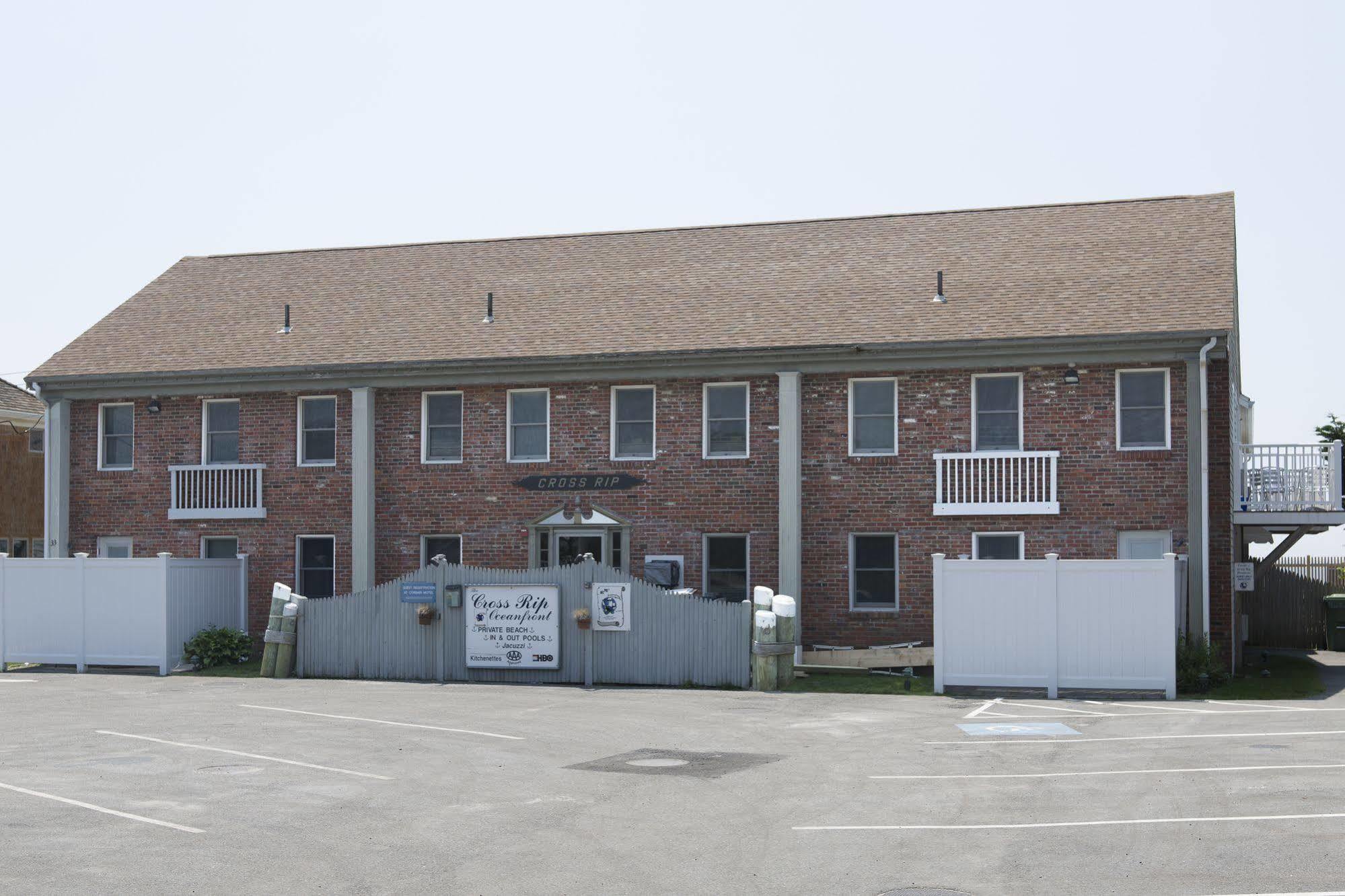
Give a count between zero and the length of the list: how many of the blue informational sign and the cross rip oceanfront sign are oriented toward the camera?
2

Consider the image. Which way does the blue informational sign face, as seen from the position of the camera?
facing the viewer

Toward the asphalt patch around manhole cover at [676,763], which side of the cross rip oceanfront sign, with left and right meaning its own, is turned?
front

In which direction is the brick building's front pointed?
toward the camera

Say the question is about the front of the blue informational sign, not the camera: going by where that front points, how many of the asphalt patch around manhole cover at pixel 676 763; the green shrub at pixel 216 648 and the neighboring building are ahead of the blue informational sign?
1

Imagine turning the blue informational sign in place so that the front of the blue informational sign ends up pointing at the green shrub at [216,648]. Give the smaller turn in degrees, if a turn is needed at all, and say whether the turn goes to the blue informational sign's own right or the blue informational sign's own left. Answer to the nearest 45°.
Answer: approximately 135° to the blue informational sign's own right

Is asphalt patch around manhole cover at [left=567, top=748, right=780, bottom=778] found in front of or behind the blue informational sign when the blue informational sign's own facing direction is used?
in front

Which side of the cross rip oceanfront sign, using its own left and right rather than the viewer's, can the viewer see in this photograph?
front

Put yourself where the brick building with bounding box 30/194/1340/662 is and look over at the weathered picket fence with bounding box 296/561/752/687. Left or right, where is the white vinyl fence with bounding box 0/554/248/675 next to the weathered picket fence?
right

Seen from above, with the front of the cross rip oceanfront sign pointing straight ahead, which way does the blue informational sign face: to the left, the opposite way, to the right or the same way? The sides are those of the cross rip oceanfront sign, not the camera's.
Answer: the same way

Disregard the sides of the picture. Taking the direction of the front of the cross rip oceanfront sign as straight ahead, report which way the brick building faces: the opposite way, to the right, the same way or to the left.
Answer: the same way

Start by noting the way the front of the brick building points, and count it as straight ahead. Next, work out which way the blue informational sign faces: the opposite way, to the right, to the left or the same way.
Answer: the same way

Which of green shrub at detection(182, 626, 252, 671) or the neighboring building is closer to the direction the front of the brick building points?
the green shrub
